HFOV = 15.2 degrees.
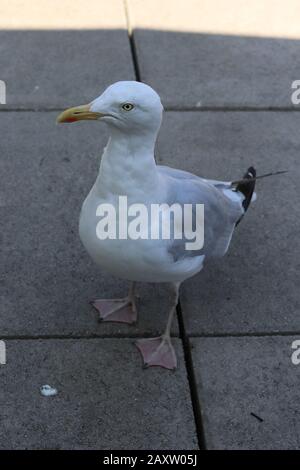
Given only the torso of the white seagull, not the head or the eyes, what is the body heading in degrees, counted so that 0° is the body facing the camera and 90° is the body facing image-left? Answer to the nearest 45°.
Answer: approximately 45°
